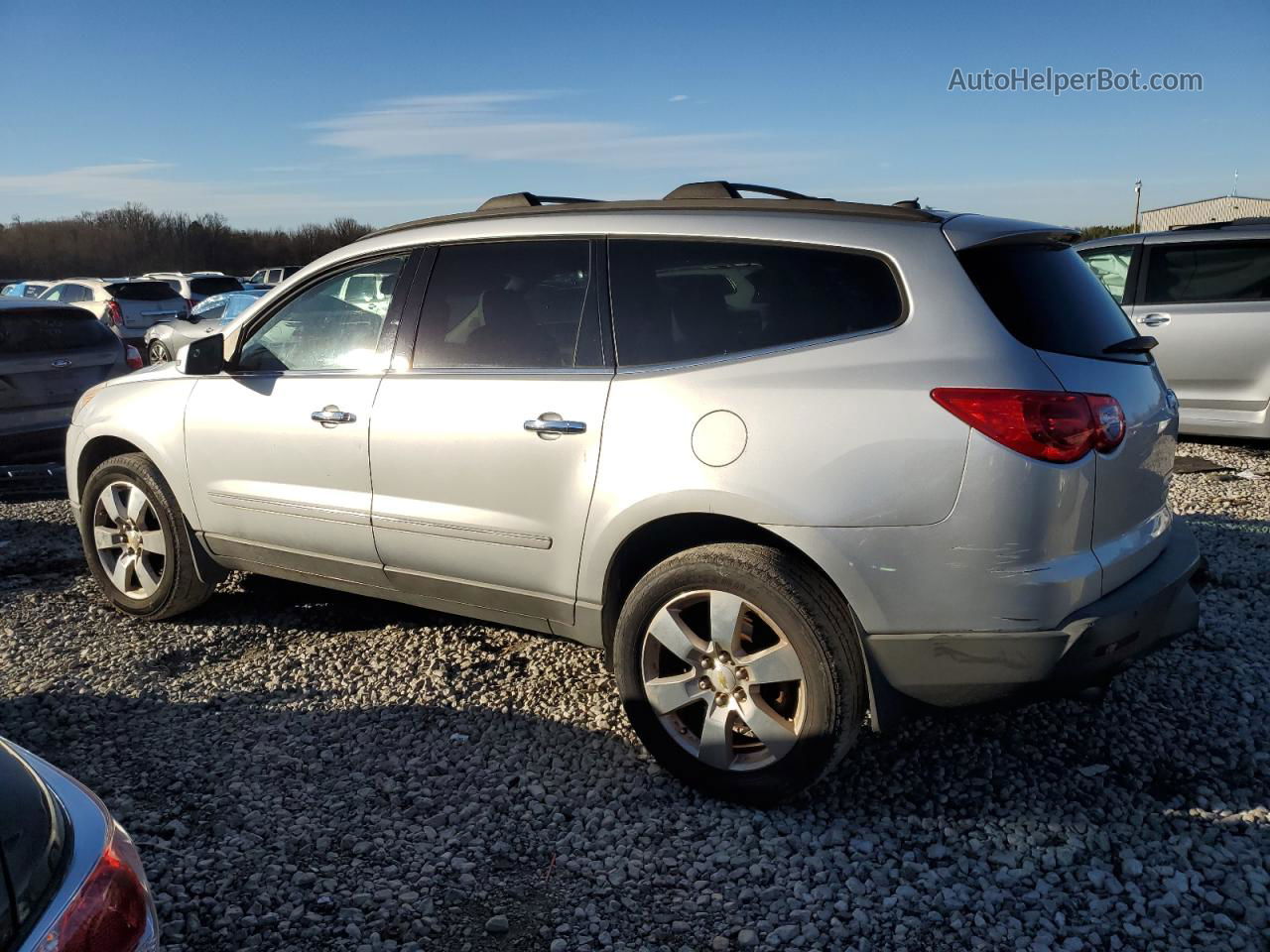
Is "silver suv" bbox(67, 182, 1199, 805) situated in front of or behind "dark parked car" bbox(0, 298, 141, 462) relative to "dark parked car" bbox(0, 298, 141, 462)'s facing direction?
behind

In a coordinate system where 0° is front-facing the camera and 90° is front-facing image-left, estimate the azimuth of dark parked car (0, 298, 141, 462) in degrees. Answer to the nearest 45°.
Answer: approximately 135°

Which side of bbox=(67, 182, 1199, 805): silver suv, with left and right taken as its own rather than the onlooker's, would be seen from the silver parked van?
right

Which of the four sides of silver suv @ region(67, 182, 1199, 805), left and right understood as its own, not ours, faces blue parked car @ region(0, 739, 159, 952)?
left

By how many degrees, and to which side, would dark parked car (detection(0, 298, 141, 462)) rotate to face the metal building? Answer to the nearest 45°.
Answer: approximately 90° to its right

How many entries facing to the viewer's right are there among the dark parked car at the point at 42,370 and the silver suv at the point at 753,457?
0

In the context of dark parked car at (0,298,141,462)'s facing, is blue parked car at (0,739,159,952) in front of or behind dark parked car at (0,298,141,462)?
behind

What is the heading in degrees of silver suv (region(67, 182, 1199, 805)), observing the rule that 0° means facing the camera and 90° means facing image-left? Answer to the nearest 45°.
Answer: approximately 135°

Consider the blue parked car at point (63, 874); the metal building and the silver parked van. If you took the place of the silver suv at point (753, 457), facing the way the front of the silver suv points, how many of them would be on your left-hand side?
1

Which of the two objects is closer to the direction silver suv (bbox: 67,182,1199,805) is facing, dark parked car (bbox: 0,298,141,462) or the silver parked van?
the dark parked car
